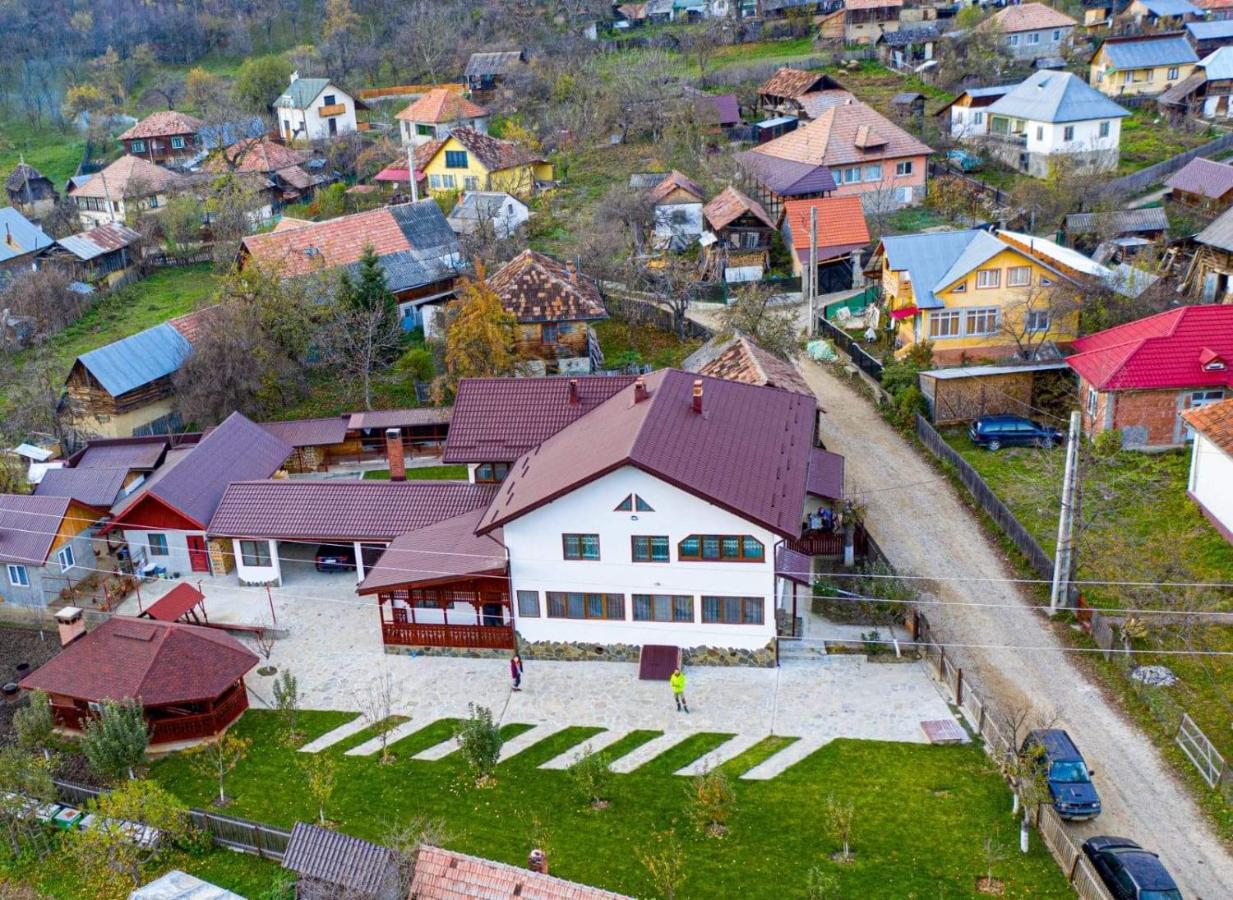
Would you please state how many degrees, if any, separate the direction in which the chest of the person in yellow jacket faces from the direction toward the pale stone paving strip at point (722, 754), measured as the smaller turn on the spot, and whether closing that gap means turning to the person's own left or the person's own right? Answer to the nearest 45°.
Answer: approximately 45° to the person's own left

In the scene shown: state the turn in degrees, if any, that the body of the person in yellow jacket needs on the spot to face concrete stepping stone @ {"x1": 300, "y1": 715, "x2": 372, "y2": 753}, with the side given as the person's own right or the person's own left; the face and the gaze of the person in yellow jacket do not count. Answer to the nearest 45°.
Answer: approximately 90° to the person's own right

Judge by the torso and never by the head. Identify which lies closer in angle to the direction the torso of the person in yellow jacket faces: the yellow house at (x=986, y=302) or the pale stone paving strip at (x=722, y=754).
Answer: the pale stone paving strip

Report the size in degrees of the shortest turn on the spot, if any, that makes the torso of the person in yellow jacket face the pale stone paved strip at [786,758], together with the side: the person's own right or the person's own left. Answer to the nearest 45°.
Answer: approximately 45° to the person's own left

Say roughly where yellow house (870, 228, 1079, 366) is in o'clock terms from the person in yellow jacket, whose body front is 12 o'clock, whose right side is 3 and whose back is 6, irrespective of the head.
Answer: The yellow house is roughly at 7 o'clock from the person in yellow jacket.

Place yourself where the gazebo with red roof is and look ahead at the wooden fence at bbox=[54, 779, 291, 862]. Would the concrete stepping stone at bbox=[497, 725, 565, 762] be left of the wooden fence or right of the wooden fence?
left

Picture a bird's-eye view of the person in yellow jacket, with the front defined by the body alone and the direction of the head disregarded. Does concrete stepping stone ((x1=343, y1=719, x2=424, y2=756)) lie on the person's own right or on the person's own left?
on the person's own right

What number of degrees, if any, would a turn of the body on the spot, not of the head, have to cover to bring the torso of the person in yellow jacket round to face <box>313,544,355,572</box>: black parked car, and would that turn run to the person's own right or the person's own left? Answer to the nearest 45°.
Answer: approximately 135° to the person's own right

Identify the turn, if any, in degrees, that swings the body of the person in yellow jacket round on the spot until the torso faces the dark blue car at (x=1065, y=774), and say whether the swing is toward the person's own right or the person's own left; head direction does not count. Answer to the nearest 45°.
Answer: approximately 45° to the person's own left

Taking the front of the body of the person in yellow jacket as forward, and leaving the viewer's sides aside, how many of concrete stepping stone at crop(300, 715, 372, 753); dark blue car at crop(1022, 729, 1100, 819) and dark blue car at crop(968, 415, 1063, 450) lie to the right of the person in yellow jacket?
1

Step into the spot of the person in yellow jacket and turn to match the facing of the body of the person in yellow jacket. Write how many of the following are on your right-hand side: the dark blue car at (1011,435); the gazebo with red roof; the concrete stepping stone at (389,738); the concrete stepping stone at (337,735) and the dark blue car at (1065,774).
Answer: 3

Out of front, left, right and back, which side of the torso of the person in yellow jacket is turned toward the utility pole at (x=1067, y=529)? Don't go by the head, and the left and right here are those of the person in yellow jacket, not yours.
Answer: left

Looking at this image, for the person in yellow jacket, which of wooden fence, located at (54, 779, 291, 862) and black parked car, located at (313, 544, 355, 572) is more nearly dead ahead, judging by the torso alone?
the wooden fence

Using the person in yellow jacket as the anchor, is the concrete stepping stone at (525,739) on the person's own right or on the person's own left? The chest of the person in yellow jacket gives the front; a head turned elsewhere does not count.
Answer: on the person's own right

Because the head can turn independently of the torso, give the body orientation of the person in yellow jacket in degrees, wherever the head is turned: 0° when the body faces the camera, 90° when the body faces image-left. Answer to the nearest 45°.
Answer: approximately 0°

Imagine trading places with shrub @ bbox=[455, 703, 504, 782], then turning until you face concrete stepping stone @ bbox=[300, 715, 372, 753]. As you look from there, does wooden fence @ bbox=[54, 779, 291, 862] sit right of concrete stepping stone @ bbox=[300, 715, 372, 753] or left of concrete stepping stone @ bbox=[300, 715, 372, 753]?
left
